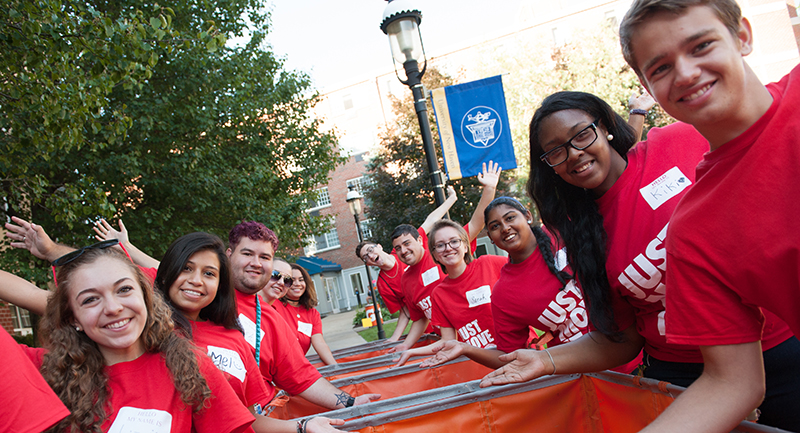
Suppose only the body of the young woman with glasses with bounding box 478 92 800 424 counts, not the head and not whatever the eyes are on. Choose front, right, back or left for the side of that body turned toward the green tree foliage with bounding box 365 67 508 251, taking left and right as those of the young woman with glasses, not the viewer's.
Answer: right

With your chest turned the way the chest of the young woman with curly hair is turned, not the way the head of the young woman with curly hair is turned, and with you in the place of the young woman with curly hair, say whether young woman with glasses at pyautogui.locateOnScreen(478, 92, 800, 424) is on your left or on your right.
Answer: on your left

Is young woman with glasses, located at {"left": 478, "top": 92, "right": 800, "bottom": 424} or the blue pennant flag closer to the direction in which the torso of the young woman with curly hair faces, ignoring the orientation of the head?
the young woman with glasses

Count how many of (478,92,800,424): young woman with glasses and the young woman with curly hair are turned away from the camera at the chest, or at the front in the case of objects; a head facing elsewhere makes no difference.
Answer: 0

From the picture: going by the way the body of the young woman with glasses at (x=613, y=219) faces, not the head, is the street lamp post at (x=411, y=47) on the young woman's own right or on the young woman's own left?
on the young woman's own right

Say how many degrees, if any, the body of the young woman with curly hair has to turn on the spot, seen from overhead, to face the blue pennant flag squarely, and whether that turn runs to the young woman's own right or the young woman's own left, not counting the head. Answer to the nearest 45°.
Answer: approximately 135° to the young woman's own left

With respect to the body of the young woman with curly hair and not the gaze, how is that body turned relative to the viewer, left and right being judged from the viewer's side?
facing the viewer

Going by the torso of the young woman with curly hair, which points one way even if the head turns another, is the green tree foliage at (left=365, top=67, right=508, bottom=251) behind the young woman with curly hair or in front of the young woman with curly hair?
behind

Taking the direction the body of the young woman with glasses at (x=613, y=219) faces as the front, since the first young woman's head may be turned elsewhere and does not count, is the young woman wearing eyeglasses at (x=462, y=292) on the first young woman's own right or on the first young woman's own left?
on the first young woman's own right

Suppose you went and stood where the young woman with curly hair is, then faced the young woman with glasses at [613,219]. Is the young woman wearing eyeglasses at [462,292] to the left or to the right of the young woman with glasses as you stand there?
left

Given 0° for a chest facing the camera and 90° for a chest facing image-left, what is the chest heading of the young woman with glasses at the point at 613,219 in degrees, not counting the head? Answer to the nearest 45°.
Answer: approximately 45°
